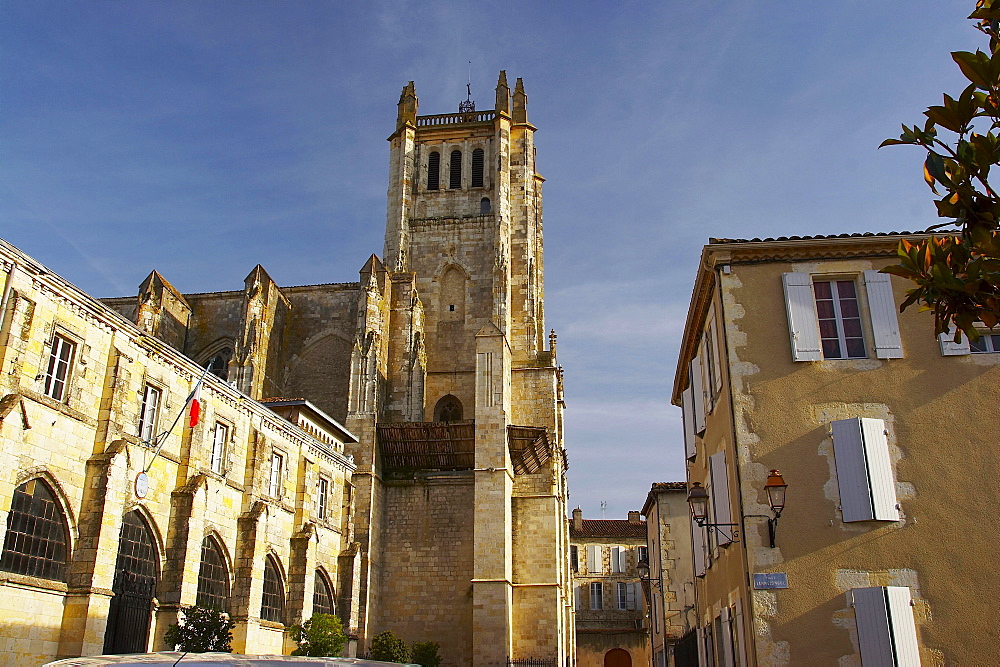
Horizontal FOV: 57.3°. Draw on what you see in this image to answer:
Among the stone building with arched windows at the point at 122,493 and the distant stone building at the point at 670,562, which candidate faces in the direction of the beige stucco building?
the stone building with arched windows at the point at 122,493

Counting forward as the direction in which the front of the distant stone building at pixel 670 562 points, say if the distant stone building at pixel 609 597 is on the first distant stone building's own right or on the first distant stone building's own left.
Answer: on the first distant stone building's own right

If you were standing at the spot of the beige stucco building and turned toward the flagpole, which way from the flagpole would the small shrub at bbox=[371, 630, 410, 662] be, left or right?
right

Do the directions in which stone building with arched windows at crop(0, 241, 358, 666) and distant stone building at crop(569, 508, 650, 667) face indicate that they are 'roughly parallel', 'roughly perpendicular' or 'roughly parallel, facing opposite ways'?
roughly perpendicular

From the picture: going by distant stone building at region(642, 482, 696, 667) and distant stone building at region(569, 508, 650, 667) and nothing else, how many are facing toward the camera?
1

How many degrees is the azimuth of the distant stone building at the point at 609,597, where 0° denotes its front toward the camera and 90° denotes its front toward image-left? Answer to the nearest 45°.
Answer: approximately 0°

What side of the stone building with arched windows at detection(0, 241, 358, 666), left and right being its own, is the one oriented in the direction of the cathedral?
left

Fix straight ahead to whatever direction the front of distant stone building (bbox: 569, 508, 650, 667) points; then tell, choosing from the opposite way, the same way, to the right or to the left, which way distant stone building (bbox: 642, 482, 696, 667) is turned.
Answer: to the right

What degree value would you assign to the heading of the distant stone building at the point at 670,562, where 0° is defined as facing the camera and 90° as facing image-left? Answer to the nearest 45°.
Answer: approximately 90°

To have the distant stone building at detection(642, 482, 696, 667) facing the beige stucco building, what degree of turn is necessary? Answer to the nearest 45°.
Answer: approximately 90° to its left

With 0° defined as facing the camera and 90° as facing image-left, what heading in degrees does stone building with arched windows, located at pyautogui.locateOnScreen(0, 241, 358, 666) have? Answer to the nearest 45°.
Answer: approximately 315°

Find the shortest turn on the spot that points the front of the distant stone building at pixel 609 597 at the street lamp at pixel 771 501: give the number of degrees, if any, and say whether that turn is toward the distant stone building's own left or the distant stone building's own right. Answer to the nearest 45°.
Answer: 0° — it already faces it

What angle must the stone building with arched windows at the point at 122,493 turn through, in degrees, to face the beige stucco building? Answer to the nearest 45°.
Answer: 0° — it already faces it
